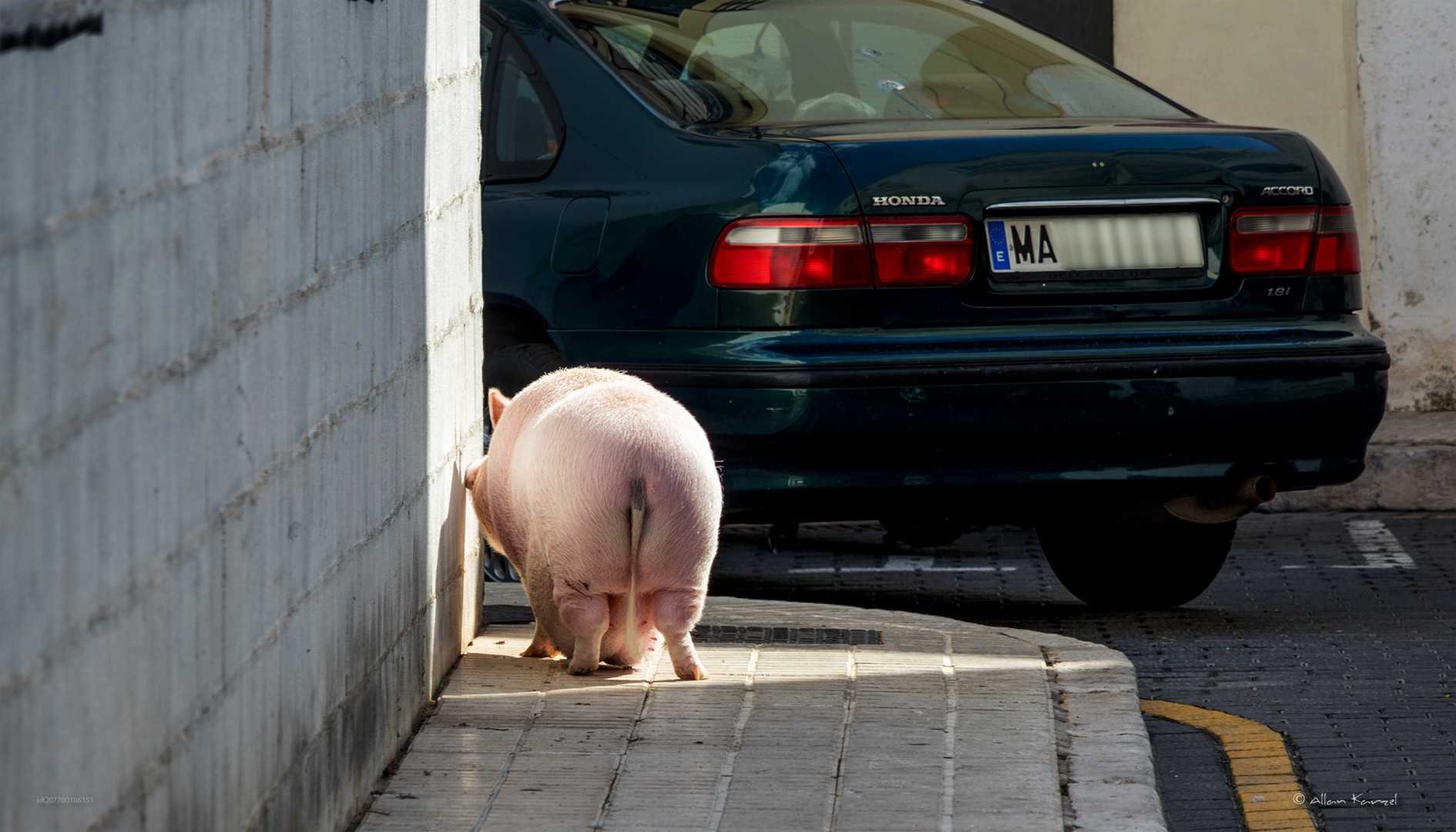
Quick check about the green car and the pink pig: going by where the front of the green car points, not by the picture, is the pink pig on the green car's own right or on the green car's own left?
on the green car's own left

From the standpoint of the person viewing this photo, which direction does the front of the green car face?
facing away from the viewer and to the left of the viewer
